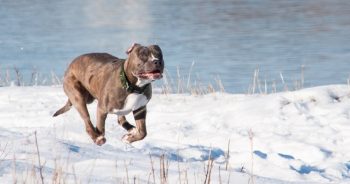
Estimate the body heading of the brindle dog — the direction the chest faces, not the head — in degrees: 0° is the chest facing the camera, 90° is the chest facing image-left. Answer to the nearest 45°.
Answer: approximately 315°
